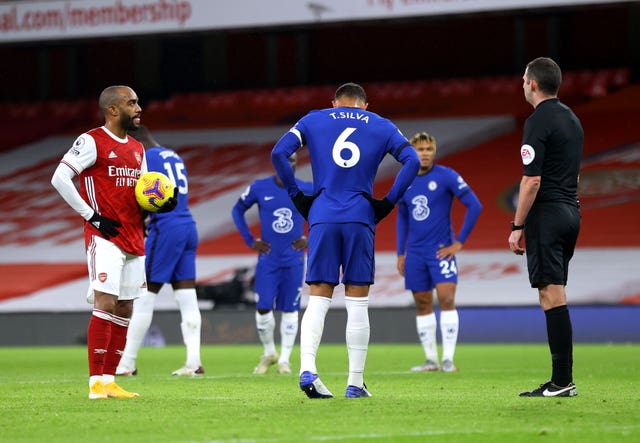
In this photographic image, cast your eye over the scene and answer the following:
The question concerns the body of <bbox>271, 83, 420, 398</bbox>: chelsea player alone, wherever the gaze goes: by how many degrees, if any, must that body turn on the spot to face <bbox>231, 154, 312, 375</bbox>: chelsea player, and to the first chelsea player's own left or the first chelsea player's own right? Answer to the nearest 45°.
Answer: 0° — they already face them

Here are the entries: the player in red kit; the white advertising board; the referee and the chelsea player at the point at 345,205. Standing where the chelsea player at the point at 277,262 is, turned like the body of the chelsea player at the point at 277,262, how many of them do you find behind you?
1

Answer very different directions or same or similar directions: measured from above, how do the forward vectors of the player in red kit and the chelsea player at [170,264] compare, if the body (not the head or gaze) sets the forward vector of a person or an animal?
very different directions

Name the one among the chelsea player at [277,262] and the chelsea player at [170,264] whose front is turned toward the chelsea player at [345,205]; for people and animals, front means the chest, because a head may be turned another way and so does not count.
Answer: the chelsea player at [277,262]

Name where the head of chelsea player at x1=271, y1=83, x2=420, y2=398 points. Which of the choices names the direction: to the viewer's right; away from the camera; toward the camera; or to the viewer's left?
away from the camera

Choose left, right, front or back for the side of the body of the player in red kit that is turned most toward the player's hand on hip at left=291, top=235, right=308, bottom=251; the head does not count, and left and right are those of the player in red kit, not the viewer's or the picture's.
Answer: left

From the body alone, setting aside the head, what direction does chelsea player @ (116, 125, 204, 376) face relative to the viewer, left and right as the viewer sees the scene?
facing away from the viewer and to the left of the viewer

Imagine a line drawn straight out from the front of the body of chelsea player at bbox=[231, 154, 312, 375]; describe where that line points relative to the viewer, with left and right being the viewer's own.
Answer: facing the viewer

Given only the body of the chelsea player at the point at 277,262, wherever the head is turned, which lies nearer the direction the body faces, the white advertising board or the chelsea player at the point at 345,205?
the chelsea player

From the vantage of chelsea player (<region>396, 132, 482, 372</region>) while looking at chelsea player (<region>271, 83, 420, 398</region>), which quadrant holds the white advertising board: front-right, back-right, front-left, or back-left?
back-right

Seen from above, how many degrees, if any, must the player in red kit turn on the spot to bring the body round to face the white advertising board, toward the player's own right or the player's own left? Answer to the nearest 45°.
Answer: approximately 135° to the player's own left

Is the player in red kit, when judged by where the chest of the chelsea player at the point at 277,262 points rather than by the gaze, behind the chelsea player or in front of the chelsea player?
in front

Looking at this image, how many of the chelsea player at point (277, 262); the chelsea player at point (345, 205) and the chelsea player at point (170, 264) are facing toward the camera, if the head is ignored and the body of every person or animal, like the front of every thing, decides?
1

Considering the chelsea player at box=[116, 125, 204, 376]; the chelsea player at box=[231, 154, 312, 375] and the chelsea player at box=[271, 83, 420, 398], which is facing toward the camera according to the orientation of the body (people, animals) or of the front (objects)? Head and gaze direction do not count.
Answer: the chelsea player at box=[231, 154, 312, 375]

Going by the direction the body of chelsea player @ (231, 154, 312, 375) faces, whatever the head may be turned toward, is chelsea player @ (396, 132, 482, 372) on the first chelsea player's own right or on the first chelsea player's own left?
on the first chelsea player's own left

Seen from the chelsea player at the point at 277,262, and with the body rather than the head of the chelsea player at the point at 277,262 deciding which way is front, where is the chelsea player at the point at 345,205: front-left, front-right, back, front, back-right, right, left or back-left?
front

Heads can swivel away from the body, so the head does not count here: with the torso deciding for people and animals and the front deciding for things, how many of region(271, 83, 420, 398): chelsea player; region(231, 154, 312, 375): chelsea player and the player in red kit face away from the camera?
1

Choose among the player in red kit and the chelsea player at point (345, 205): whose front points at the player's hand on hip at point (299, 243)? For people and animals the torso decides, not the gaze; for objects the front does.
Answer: the chelsea player

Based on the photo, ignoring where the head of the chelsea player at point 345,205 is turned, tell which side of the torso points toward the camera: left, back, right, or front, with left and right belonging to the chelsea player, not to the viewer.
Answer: back
